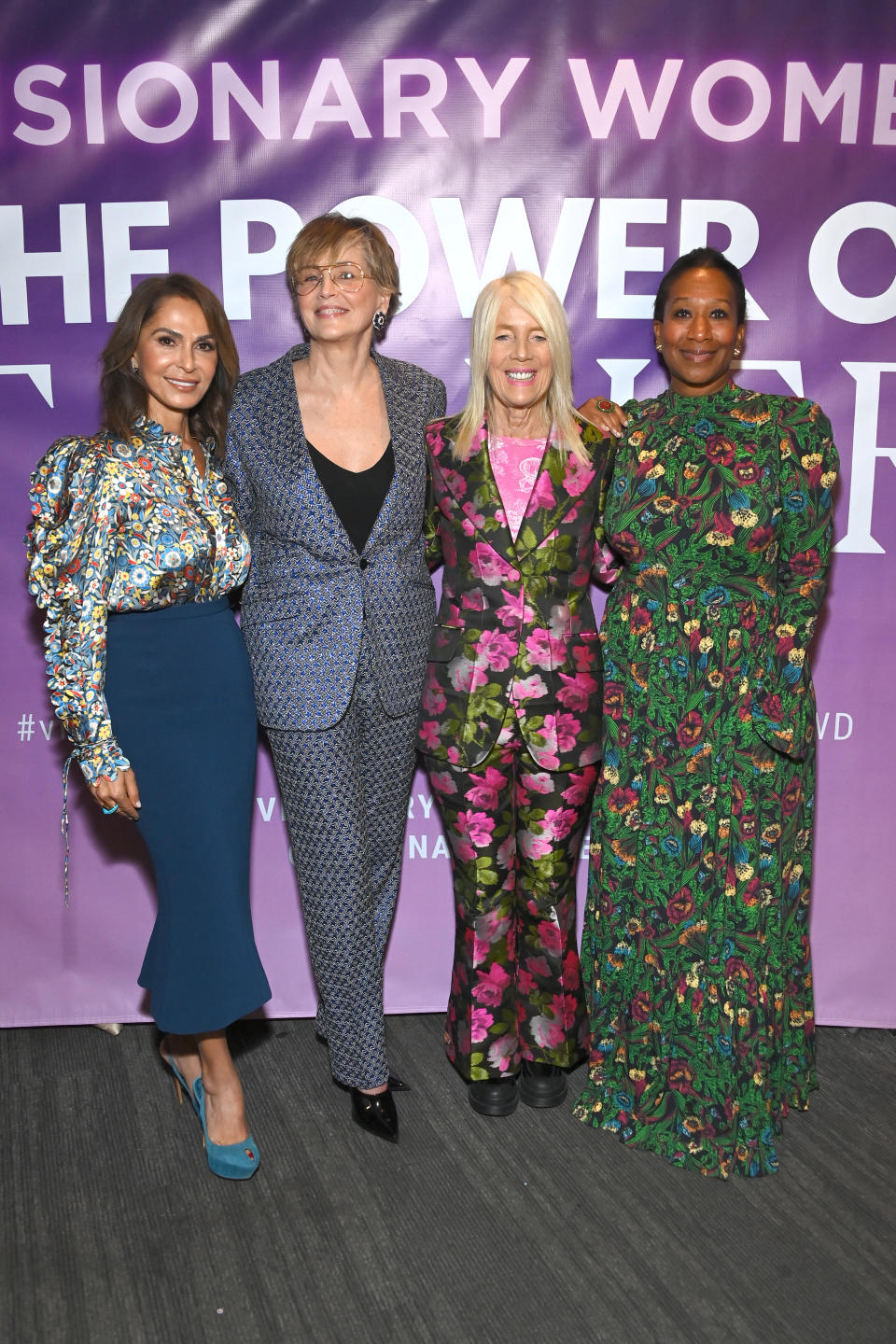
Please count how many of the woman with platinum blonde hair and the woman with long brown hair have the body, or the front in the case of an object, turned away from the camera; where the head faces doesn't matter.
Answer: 0

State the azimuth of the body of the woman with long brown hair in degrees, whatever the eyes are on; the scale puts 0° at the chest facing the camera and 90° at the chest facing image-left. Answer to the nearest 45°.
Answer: approximately 315°

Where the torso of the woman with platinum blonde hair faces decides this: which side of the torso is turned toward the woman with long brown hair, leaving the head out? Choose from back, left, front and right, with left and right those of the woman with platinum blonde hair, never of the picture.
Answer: right

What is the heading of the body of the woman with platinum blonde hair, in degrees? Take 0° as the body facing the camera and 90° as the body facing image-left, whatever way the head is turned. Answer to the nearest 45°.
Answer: approximately 0°

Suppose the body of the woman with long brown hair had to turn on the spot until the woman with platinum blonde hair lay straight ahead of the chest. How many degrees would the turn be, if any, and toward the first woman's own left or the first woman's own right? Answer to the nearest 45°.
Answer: approximately 45° to the first woman's own left
